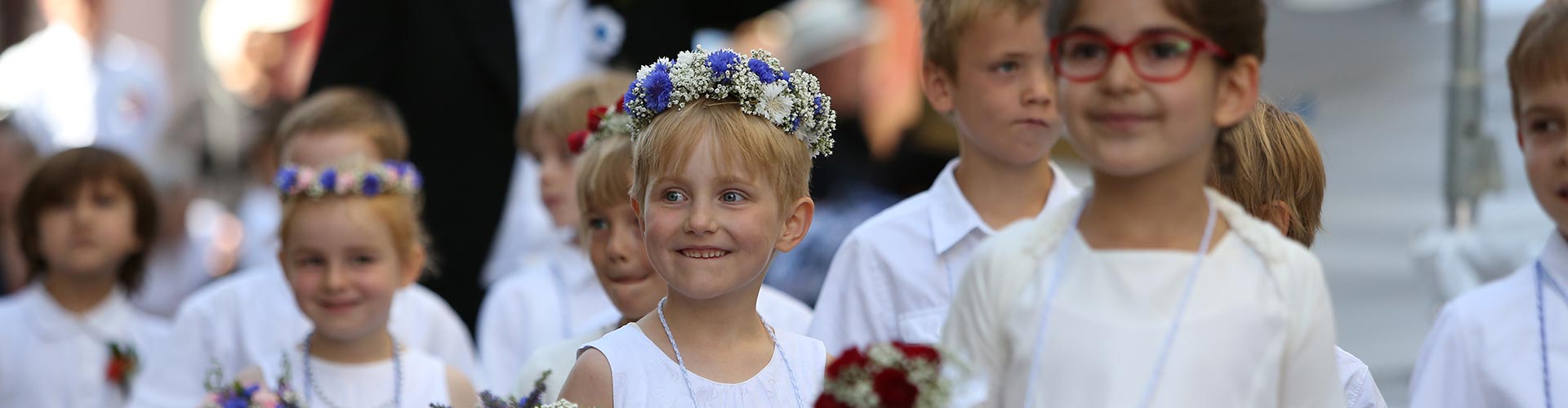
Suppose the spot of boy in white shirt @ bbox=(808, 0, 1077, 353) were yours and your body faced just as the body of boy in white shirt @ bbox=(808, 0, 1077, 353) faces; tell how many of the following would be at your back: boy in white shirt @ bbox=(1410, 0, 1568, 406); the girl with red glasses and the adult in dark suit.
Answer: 1

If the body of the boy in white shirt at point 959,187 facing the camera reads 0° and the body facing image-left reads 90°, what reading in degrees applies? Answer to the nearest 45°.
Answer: approximately 315°

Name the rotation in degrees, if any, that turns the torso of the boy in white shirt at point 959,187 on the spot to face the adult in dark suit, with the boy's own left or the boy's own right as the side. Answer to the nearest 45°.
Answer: approximately 180°

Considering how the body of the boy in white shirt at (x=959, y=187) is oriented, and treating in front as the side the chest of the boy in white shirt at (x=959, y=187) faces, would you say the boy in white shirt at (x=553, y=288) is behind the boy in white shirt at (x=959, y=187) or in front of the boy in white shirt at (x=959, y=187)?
behind

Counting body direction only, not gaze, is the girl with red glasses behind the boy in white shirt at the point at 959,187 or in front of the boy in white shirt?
in front

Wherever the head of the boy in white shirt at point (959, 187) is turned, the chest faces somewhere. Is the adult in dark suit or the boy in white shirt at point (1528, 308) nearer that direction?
the boy in white shirt

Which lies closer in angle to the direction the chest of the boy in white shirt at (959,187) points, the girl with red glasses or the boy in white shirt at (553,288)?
the girl with red glasses
